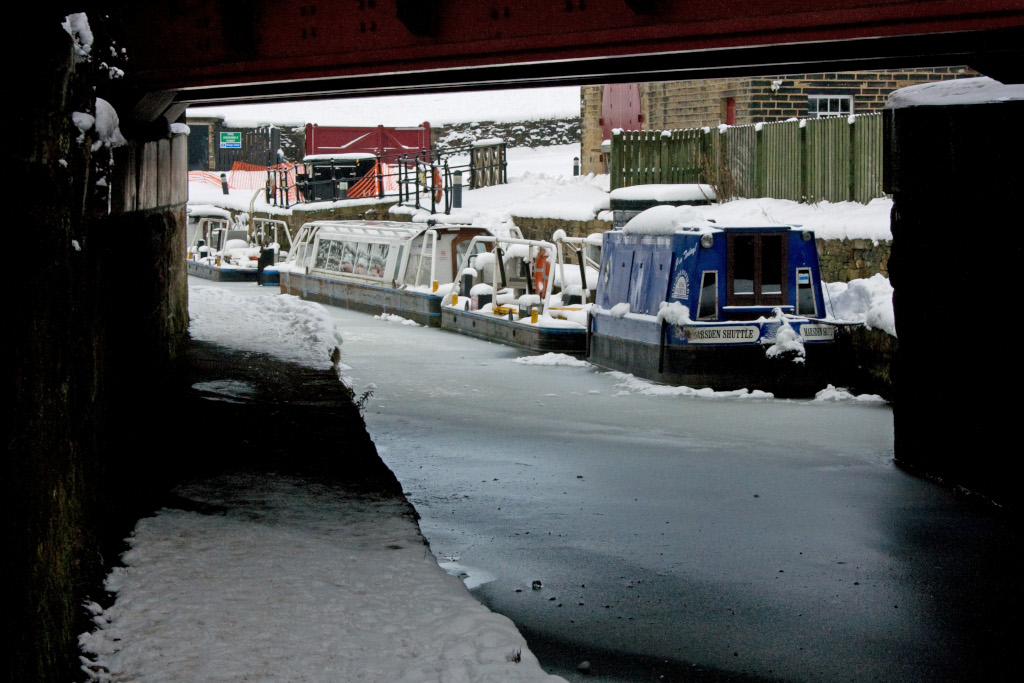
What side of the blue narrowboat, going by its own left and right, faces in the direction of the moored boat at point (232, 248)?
back

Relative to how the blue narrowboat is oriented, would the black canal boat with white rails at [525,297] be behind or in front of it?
behind

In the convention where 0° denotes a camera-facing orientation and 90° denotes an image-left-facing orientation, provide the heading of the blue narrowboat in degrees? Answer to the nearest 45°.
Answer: approximately 315°

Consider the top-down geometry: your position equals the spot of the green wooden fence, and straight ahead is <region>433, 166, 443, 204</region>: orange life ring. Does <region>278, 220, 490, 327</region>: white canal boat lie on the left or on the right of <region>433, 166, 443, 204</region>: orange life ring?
left

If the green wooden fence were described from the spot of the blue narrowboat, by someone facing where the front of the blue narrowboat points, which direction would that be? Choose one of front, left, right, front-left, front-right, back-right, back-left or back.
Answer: back-left
